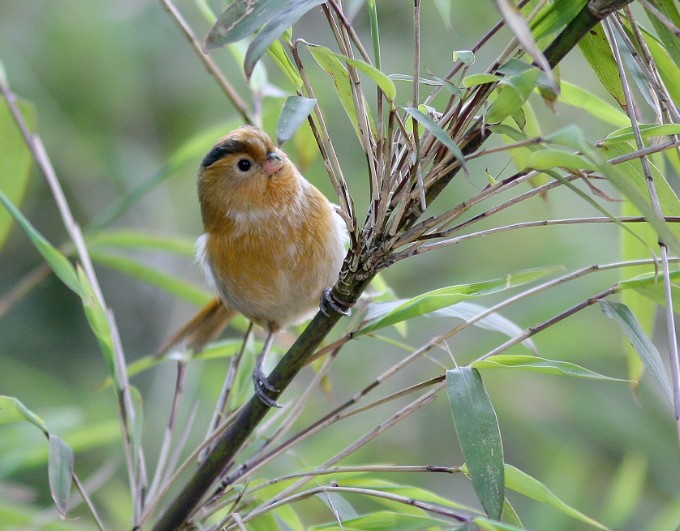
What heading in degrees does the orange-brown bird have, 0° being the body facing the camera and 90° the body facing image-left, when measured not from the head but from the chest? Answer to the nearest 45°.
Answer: approximately 315°
